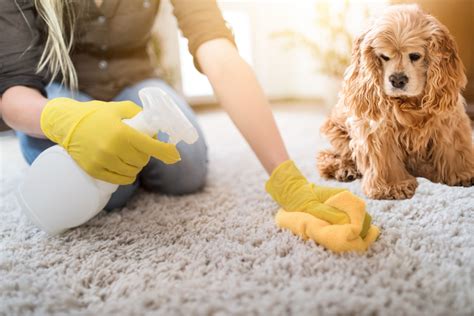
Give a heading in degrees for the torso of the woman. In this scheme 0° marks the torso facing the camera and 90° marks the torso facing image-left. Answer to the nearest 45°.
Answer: approximately 315°

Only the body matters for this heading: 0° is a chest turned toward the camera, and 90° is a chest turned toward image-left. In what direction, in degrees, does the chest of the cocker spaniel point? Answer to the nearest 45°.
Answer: approximately 0°
